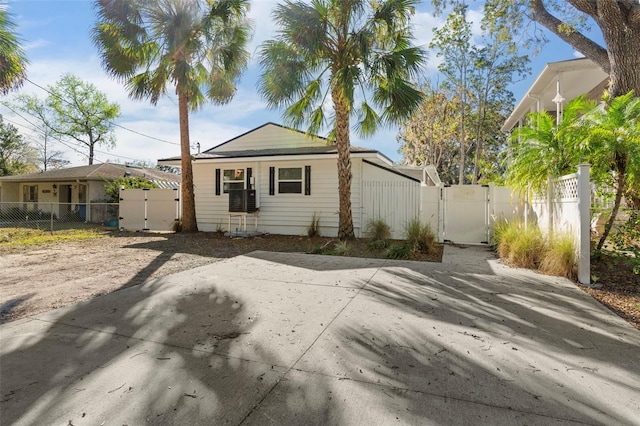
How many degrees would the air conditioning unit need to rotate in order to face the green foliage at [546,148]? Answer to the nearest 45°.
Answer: approximately 45° to its left

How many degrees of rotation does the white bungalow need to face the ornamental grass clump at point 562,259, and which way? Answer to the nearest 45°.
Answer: approximately 45° to its left

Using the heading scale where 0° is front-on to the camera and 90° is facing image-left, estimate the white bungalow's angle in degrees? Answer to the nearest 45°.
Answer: approximately 0°

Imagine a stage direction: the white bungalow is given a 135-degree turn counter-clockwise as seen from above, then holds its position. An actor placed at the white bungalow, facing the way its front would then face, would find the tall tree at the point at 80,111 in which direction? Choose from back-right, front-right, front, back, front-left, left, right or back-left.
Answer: left

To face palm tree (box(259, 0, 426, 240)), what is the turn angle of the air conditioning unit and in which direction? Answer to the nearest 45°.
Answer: approximately 45° to its left

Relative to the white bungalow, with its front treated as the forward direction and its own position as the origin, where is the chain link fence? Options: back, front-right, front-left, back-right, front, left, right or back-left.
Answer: back-right
